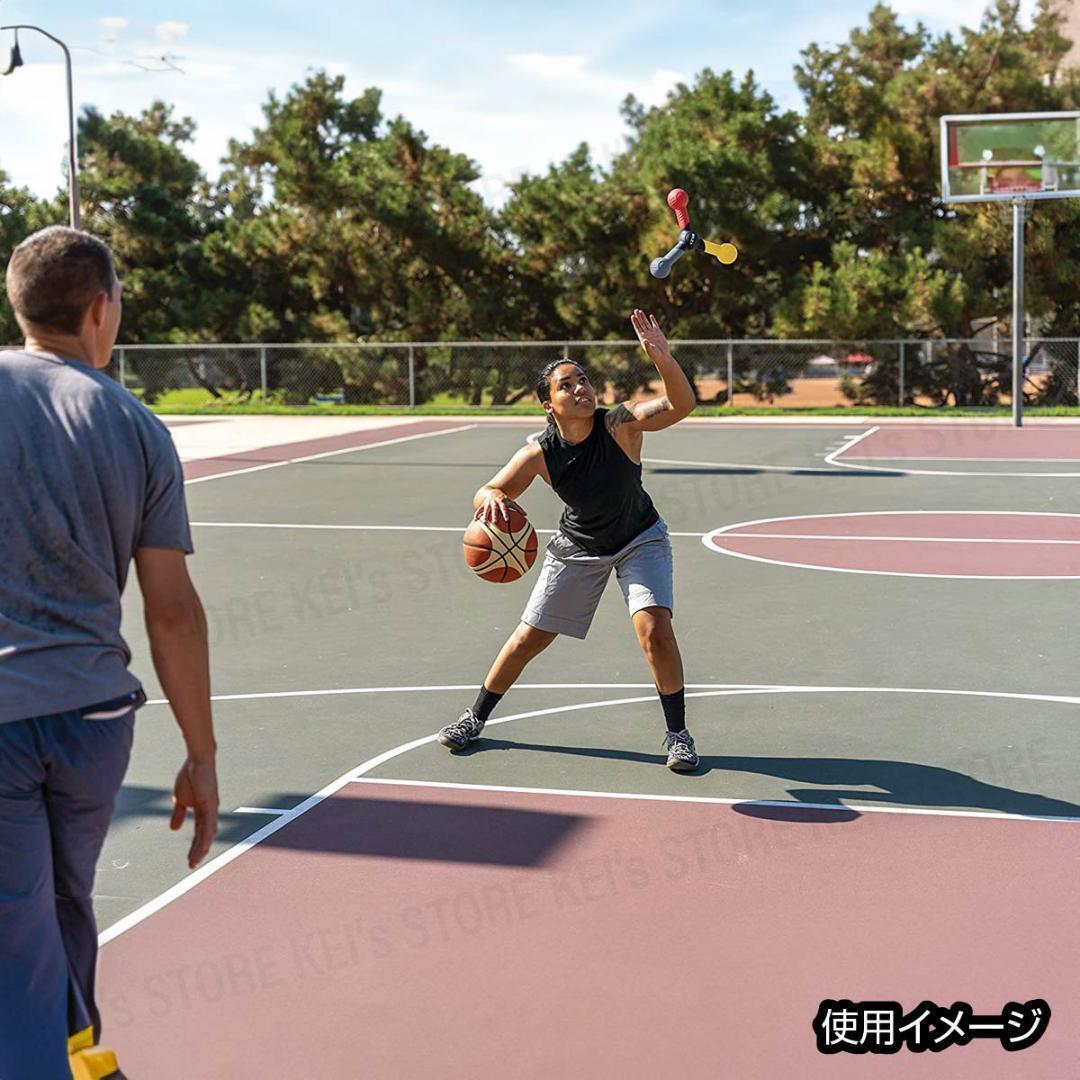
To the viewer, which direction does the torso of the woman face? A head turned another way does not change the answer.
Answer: toward the camera

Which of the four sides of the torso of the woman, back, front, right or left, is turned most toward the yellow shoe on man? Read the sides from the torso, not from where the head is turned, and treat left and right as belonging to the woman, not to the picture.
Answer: front

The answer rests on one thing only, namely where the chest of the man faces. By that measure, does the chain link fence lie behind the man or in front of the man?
in front

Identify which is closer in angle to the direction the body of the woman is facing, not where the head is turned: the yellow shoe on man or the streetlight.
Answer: the yellow shoe on man

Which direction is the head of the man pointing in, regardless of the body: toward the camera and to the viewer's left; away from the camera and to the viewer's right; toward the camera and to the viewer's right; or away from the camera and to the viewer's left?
away from the camera and to the viewer's right

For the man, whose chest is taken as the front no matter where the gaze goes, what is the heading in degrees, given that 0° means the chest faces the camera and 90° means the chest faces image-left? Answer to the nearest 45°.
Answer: approximately 225°

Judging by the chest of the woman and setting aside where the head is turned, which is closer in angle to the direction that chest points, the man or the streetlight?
the man

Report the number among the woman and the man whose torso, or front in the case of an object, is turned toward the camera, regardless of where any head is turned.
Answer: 1

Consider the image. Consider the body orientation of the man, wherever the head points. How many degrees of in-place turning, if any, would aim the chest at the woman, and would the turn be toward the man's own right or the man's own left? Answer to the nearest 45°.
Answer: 0° — they already face them

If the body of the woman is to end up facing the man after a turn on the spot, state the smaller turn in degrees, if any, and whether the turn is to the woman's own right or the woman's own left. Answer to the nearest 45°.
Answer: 0° — they already face them

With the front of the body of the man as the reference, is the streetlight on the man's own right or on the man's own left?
on the man's own left

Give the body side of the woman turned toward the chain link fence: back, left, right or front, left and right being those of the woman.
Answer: back

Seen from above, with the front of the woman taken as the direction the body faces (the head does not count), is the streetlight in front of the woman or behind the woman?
behind
